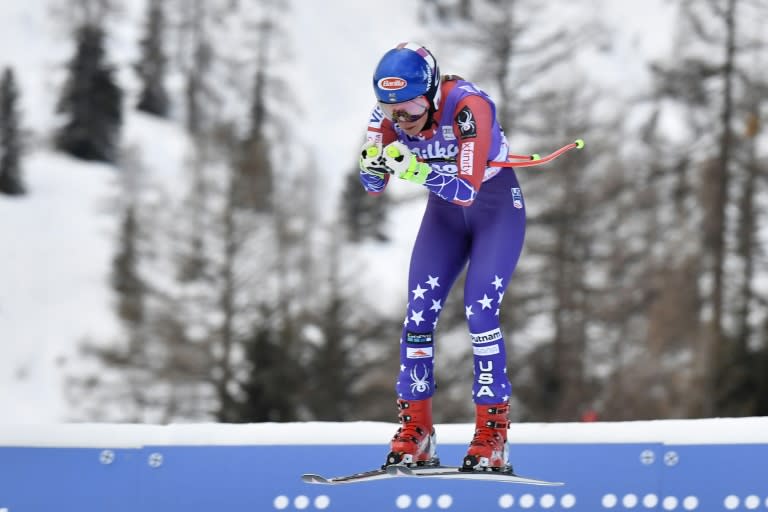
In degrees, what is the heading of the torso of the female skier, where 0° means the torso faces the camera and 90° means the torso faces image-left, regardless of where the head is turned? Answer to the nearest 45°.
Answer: approximately 45°

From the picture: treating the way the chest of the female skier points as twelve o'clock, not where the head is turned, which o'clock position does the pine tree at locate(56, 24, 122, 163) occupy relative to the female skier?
The pine tree is roughly at 4 o'clock from the female skier.

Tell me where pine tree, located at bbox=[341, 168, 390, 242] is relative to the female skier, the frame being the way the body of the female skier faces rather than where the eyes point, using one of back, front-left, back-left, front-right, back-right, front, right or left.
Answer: back-right

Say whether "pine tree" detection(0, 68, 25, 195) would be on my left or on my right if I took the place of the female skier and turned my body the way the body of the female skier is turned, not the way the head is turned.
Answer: on my right

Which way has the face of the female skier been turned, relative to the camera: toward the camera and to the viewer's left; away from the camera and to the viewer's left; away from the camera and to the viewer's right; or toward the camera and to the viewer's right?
toward the camera and to the viewer's left
